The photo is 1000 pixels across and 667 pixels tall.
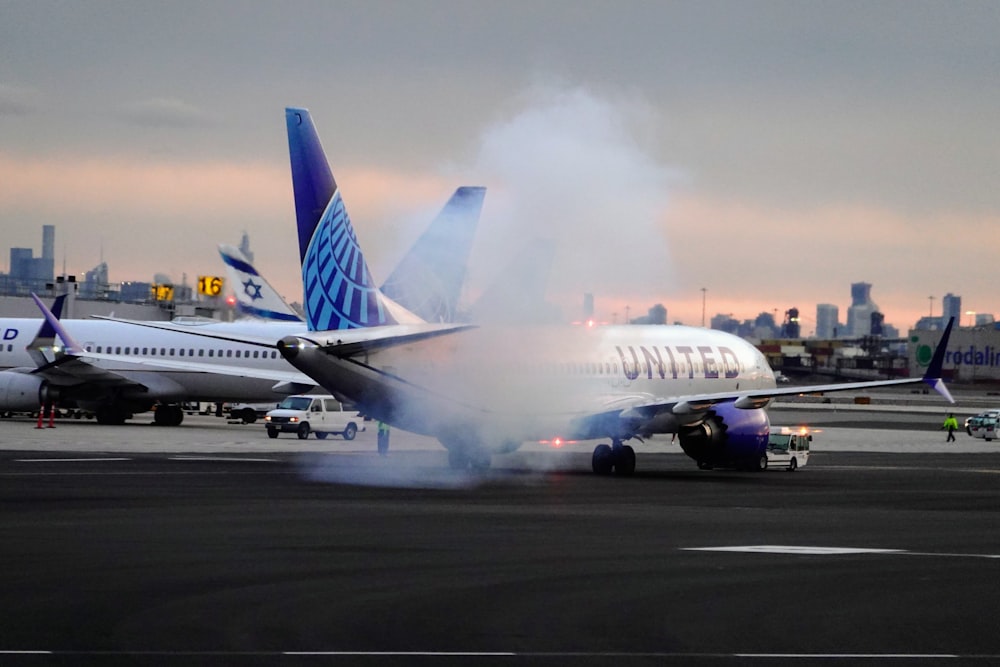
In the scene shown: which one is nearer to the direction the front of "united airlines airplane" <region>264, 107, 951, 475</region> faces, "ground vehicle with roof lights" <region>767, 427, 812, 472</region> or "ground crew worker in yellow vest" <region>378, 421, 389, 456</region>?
the ground vehicle with roof lights

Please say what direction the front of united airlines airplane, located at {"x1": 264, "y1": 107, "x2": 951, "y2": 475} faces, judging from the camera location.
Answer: facing away from the viewer and to the right of the viewer

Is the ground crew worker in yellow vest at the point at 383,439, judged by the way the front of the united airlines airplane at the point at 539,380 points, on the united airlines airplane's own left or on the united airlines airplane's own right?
on the united airlines airplane's own left

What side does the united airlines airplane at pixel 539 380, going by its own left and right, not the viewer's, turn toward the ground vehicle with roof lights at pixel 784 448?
front
